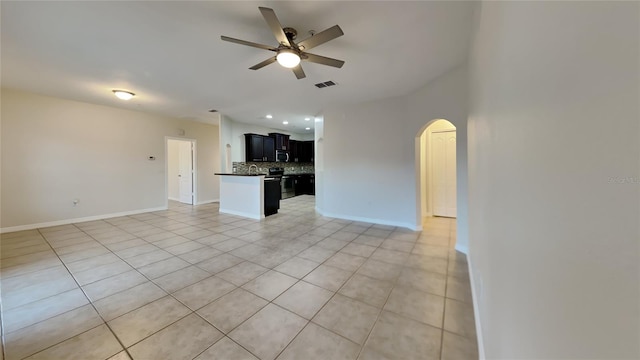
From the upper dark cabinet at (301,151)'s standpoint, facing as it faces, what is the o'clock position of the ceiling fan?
The ceiling fan is roughly at 12 o'clock from the upper dark cabinet.

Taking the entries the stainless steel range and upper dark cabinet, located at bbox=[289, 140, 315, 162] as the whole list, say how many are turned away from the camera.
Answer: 0

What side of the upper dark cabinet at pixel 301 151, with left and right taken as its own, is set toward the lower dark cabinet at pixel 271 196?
front

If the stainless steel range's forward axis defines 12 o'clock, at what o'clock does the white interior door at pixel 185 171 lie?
The white interior door is roughly at 4 o'clock from the stainless steel range.

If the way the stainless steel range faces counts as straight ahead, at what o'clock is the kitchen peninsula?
The kitchen peninsula is roughly at 2 o'clock from the stainless steel range.

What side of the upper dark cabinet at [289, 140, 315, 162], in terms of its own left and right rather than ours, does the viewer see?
front

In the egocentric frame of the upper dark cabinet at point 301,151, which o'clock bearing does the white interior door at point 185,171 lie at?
The white interior door is roughly at 2 o'clock from the upper dark cabinet.

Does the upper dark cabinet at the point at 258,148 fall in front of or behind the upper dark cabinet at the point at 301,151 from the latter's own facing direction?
in front

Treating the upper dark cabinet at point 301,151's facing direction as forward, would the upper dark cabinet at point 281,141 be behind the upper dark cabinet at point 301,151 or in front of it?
in front

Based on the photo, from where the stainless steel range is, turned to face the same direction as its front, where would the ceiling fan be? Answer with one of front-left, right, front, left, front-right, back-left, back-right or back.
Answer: front-right
